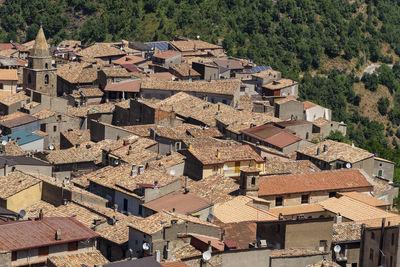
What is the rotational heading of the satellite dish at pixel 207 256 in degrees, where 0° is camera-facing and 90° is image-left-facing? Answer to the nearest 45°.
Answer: approximately 0°
